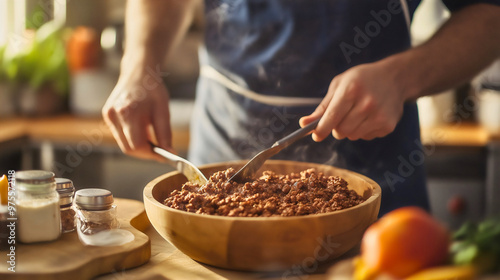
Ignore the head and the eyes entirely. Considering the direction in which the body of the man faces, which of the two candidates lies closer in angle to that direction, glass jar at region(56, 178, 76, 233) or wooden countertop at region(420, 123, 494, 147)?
the glass jar

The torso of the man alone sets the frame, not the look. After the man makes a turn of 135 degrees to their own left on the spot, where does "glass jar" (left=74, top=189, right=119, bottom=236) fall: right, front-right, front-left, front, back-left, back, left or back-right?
back

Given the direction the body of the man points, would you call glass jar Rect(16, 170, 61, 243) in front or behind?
in front

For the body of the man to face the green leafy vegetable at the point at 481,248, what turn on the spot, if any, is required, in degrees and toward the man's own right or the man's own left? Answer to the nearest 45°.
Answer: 0° — they already face it

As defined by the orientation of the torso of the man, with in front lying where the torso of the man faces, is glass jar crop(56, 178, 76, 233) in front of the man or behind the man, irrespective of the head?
in front

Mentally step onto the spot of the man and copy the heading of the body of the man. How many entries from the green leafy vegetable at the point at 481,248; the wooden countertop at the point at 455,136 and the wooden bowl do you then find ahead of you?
2

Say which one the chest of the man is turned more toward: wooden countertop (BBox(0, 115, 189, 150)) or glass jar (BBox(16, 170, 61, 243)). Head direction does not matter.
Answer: the glass jar

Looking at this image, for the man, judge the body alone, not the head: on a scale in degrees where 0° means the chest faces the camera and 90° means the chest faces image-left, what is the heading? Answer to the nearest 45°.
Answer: approximately 0°

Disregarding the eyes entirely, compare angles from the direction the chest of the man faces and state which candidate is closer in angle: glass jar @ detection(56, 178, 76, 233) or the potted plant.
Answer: the glass jar

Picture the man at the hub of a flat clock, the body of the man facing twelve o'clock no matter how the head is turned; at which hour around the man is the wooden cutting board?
The wooden cutting board is roughly at 1 o'clock from the man.

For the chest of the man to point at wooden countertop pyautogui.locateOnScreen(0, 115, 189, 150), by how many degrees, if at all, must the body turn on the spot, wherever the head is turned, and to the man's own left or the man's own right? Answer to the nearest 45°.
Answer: approximately 135° to the man's own right

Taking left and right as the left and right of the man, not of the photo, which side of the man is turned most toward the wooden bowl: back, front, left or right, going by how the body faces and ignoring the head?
front

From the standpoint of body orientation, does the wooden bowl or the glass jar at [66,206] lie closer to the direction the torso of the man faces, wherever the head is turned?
the wooden bowl

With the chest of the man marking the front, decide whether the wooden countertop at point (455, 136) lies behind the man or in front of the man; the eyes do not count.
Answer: behind
